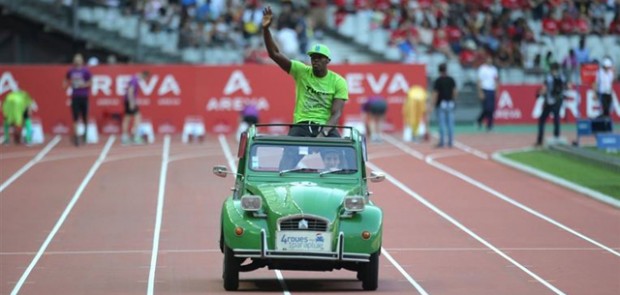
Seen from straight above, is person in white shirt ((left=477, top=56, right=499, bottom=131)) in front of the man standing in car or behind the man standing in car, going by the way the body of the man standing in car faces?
behind

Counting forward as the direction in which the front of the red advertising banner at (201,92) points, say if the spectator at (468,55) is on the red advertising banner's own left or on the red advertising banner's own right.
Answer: on the red advertising banner's own left

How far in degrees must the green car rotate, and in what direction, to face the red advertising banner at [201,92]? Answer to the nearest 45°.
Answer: approximately 180°

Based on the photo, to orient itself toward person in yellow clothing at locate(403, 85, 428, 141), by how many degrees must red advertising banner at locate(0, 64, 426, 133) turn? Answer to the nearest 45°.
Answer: approximately 90° to its left

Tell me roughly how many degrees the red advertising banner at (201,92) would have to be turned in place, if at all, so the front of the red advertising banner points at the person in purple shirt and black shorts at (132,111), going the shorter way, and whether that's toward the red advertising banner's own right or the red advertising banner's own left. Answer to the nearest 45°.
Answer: approximately 45° to the red advertising banner's own right

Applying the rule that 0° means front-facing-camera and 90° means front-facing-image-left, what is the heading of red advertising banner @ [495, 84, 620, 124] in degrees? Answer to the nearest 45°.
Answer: approximately 0°

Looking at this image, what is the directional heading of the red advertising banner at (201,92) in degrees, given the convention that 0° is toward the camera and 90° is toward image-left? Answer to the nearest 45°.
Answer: approximately 0°
